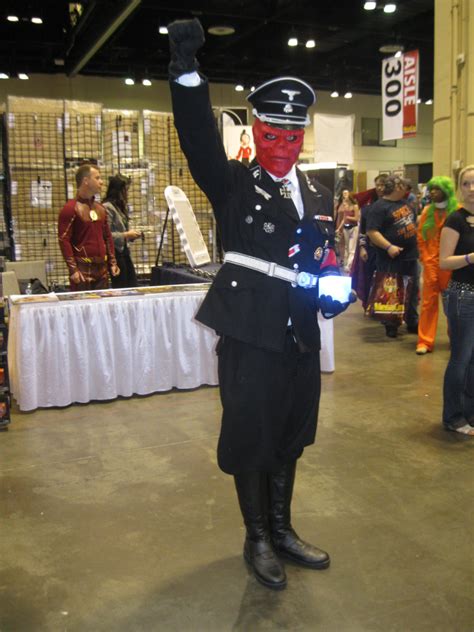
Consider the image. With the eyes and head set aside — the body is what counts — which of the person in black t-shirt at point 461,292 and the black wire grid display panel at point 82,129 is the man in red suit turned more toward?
the person in black t-shirt

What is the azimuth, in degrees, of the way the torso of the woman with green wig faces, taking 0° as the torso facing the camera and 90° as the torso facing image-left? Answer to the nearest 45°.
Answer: approximately 45°

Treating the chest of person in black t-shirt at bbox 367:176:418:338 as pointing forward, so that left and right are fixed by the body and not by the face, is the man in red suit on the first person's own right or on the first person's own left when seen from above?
on the first person's own right

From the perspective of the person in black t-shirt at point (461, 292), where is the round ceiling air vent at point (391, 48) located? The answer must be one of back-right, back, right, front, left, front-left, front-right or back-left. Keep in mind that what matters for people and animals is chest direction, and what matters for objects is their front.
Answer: back-left

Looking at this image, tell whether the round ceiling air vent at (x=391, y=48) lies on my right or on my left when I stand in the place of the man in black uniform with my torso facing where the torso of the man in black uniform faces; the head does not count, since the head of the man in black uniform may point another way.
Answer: on my left

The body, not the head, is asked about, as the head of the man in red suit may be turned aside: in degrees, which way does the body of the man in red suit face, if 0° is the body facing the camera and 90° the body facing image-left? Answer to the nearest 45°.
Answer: approximately 315°
